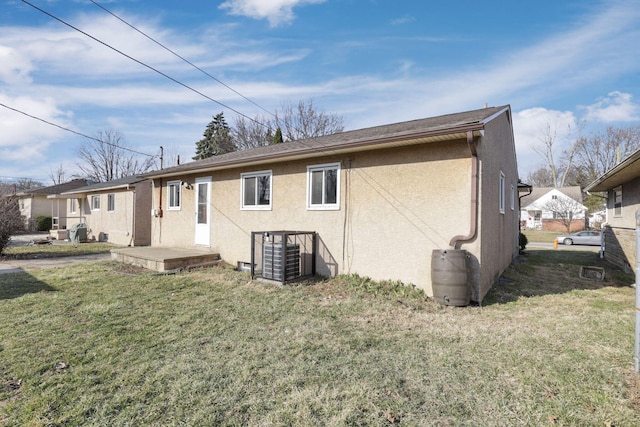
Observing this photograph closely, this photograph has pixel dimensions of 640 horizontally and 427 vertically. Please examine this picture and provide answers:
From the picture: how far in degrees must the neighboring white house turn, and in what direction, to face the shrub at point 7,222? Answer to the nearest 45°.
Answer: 0° — it already faces it

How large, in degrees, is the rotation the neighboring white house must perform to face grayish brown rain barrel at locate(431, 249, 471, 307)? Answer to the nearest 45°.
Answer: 0° — it already faces it

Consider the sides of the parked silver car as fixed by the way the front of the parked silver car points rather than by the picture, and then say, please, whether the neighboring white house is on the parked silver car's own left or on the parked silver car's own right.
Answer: on the parked silver car's own right

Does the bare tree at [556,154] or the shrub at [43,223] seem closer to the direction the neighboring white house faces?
the shrub

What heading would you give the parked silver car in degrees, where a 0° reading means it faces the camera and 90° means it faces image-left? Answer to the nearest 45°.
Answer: approximately 90°

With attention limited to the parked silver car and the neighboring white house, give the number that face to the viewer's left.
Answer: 1

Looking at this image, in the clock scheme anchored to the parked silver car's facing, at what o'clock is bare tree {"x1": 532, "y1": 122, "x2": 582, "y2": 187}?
The bare tree is roughly at 3 o'clock from the parked silver car.

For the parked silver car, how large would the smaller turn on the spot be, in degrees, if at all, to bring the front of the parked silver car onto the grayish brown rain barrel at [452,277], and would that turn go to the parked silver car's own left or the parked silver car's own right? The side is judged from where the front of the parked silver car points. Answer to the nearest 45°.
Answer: approximately 90° to the parked silver car's own left

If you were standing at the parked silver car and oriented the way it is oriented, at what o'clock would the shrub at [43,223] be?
The shrub is roughly at 11 o'clock from the parked silver car.

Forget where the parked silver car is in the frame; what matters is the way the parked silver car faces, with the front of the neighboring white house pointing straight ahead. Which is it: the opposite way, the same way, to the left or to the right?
to the right
